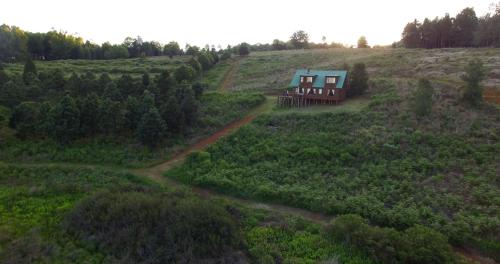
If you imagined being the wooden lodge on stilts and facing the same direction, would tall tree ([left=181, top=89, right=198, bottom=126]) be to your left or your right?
on your right

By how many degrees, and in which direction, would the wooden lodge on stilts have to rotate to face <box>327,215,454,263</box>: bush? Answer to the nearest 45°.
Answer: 0° — it already faces it

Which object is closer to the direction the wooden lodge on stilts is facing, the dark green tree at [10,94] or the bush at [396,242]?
the bush

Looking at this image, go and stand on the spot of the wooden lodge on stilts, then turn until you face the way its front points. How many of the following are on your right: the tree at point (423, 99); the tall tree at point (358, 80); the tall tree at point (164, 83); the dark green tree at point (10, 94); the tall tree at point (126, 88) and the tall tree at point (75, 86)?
4

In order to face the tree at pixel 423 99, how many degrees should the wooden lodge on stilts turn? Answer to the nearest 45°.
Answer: approximately 45° to its left

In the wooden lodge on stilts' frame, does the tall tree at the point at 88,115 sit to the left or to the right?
on its right

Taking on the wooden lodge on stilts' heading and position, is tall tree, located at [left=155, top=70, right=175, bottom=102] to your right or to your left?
on your right

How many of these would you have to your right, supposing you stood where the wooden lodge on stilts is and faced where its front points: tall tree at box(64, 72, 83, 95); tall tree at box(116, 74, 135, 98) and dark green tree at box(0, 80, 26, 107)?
3

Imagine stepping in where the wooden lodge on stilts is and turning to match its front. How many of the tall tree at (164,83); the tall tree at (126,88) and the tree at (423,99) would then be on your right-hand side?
2

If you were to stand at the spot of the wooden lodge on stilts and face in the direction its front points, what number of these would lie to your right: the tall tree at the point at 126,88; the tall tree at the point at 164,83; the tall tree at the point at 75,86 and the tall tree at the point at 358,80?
3

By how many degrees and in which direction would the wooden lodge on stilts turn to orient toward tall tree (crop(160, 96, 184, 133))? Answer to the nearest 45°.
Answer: approximately 45° to its right

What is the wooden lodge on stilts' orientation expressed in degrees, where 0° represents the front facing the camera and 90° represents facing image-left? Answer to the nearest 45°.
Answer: approximately 0°

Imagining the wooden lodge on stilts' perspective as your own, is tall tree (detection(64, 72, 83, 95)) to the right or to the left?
on its right
